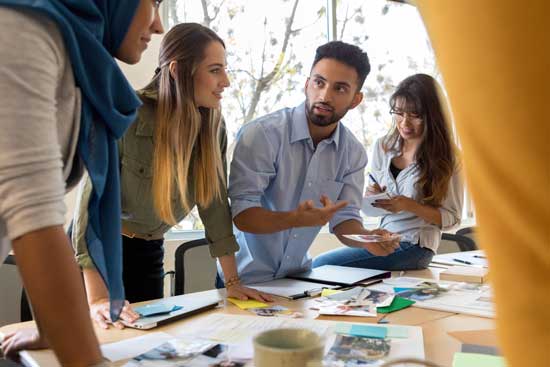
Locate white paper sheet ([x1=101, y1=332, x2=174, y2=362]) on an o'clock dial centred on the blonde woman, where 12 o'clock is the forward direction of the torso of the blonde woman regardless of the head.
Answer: The white paper sheet is roughly at 2 o'clock from the blonde woman.

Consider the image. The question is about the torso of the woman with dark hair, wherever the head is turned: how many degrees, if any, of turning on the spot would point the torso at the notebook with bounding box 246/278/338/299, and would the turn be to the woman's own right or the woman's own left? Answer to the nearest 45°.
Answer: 0° — they already face it

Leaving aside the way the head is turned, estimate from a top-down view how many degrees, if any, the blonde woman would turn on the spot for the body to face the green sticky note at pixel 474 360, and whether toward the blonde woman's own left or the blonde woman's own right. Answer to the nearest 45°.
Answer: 0° — they already face it

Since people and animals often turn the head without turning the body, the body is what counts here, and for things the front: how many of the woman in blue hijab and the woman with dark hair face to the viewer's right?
1

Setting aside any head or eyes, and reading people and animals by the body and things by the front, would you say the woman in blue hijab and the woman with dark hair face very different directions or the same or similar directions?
very different directions

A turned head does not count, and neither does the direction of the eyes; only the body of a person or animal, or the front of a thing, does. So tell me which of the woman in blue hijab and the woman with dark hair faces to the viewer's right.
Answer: the woman in blue hijab

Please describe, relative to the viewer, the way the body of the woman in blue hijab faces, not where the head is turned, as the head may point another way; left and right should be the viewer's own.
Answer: facing to the right of the viewer

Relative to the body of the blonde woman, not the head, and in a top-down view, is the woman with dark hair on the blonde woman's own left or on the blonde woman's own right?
on the blonde woman's own left

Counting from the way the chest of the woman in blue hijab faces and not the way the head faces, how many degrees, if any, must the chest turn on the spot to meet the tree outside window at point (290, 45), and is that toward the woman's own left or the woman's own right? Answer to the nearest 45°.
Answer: approximately 45° to the woman's own left

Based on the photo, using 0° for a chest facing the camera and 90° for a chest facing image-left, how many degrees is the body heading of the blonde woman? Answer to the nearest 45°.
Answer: approximately 315°

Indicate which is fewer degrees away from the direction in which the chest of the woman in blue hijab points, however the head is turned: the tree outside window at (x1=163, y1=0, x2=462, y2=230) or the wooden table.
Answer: the wooden table
